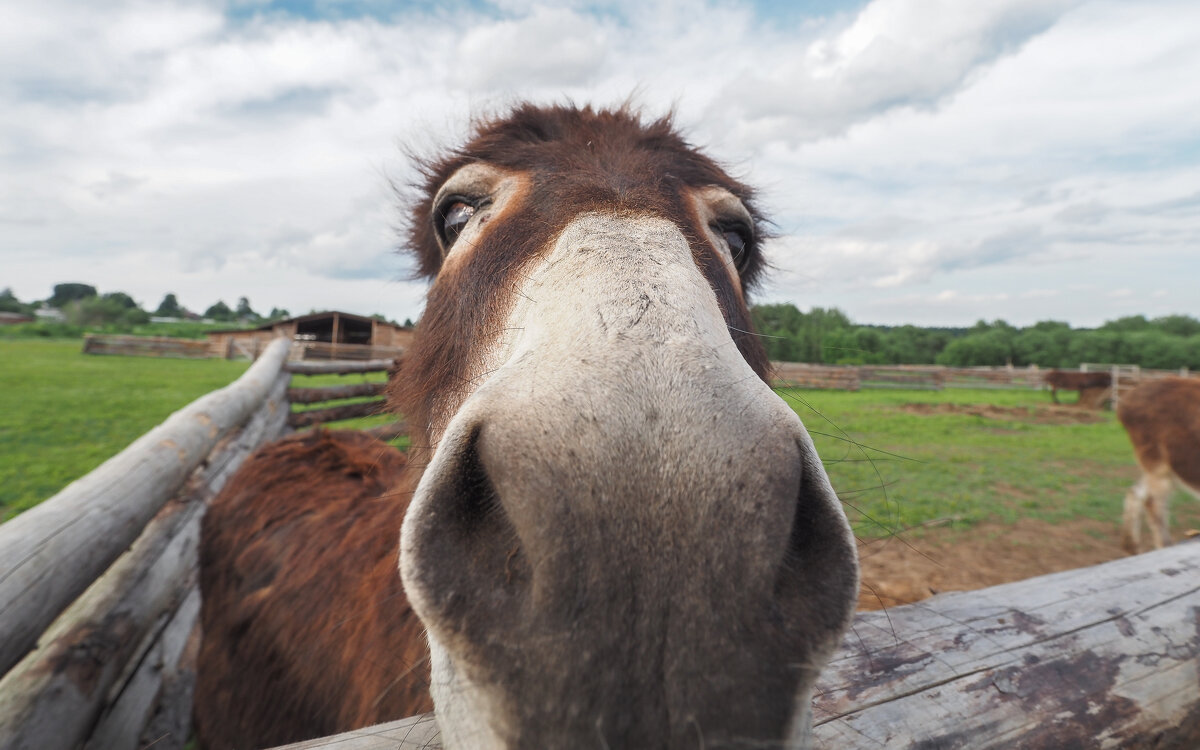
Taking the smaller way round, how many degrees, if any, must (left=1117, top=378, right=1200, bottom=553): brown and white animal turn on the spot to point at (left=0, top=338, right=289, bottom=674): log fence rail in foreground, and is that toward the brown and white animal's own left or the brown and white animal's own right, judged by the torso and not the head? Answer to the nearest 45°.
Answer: approximately 90° to the brown and white animal's own right

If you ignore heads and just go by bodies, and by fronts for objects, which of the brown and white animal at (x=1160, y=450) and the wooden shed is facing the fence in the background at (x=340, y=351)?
the wooden shed

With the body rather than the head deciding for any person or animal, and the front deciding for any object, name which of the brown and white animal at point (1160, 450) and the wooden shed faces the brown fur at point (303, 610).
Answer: the wooden shed

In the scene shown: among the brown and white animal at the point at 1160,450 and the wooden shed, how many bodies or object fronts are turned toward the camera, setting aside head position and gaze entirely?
1

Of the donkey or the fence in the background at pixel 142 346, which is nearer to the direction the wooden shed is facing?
the donkey

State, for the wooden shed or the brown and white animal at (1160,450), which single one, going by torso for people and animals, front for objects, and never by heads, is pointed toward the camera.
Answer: the wooden shed

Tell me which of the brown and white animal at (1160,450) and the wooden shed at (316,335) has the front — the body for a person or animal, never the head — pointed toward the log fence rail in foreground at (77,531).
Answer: the wooden shed

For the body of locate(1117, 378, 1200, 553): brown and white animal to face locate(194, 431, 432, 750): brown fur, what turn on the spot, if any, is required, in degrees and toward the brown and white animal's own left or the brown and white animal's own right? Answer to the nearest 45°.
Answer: approximately 90° to the brown and white animal's own right

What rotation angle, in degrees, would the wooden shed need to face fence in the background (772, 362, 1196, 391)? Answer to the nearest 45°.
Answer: approximately 45° to its left

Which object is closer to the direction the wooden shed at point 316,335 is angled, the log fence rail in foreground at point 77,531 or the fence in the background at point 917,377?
the log fence rail in foreground

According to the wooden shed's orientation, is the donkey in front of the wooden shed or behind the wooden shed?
in front

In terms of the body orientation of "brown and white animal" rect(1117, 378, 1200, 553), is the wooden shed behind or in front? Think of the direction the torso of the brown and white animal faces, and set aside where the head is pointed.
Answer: behind

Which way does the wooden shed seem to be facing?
toward the camera

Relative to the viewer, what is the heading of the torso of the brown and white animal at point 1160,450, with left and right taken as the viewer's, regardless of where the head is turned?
facing to the right of the viewer

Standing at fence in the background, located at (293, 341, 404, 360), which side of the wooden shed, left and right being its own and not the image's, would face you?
front
